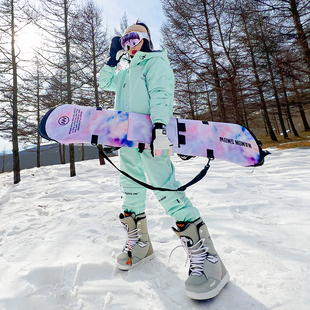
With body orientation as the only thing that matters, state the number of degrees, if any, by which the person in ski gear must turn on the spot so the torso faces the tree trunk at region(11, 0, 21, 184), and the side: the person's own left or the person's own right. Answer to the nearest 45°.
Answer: approximately 90° to the person's own right

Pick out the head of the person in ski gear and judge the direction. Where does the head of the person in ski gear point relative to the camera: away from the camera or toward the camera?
toward the camera

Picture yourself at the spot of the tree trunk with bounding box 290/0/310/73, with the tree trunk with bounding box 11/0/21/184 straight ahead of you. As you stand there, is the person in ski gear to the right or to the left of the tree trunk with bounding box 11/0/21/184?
left

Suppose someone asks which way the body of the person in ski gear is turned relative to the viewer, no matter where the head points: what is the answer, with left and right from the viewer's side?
facing the viewer and to the left of the viewer

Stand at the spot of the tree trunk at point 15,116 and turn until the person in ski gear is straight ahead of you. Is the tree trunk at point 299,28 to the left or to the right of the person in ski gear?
left

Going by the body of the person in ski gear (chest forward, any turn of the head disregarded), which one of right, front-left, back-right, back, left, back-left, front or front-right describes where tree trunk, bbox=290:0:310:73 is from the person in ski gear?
back
